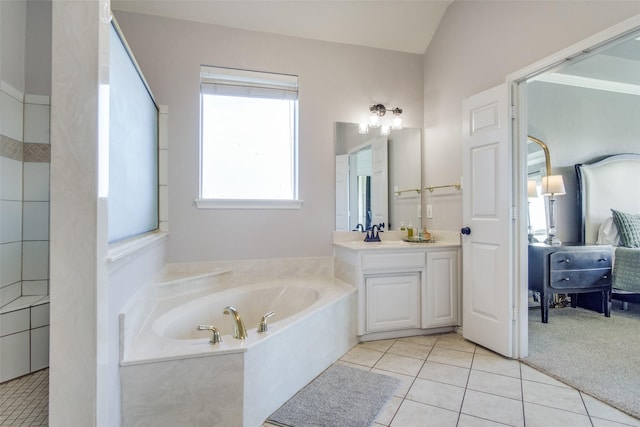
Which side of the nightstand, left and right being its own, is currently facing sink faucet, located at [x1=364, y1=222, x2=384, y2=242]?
right

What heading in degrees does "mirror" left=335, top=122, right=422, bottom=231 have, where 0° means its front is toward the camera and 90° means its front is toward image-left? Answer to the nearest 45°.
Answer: approximately 0°

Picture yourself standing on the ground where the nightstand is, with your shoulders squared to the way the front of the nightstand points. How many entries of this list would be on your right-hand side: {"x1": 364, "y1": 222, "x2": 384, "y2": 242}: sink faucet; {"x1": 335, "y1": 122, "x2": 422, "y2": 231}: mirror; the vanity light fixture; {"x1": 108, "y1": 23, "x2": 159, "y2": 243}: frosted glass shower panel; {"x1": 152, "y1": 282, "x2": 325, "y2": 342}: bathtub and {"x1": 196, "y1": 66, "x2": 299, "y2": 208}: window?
6

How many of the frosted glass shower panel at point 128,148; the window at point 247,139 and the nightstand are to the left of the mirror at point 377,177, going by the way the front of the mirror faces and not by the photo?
1

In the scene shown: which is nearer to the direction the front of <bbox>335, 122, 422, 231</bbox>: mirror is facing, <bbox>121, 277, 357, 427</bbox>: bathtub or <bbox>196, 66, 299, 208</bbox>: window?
the bathtub

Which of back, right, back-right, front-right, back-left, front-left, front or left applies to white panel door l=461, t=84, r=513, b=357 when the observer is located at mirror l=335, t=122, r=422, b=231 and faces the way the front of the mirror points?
front-left

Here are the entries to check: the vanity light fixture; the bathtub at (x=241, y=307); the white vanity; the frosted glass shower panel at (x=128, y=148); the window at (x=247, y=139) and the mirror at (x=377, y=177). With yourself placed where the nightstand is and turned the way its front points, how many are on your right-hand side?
6

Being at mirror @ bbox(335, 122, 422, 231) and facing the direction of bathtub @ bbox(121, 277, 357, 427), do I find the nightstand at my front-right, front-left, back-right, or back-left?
back-left

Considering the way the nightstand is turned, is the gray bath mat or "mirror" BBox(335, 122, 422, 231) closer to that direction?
the gray bath mat

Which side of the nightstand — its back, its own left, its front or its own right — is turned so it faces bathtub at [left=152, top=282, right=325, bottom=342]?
right

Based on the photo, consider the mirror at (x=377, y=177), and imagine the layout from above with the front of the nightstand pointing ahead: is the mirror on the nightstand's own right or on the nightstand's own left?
on the nightstand's own right

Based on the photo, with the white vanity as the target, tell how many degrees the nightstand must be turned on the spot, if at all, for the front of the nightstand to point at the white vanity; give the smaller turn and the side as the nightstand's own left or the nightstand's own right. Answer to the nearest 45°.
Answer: approximately 90° to the nightstand's own right

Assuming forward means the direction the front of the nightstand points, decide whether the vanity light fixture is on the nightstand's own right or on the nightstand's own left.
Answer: on the nightstand's own right

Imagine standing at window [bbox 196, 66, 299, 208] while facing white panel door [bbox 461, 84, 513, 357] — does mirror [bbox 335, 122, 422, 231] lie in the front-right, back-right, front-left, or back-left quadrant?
front-left

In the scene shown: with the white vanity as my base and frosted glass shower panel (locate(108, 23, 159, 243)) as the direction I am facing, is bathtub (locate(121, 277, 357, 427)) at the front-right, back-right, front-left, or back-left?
front-left

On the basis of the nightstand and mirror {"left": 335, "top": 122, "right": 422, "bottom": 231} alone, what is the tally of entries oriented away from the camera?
0
